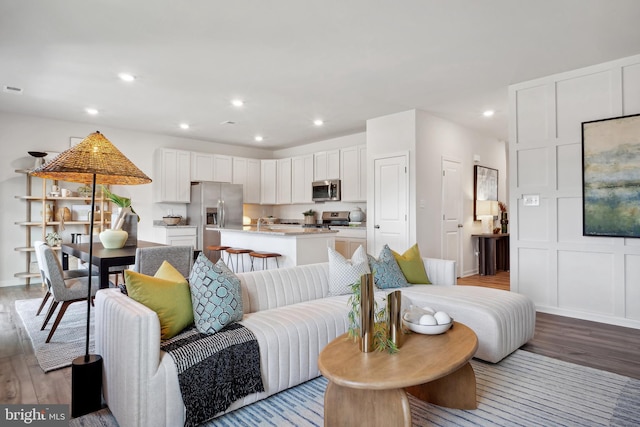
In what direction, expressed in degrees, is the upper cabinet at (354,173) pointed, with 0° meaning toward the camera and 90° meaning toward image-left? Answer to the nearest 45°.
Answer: approximately 45°

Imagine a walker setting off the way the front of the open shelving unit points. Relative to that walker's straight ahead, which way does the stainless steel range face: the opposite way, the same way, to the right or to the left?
to the right

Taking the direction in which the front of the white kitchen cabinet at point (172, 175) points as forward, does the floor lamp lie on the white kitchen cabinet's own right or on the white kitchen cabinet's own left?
on the white kitchen cabinet's own right

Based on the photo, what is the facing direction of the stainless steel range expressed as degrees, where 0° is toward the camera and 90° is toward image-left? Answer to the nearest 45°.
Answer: approximately 45°

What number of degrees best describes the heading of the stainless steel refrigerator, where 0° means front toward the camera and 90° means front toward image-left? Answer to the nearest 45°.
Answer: approximately 315°

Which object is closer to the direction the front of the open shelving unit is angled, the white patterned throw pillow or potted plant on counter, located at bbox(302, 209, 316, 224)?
the white patterned throw pillow

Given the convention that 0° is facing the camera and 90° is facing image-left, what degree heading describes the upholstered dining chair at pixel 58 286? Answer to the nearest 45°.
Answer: approximately 225°

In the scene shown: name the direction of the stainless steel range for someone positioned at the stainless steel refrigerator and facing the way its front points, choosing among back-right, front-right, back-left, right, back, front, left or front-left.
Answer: front-left

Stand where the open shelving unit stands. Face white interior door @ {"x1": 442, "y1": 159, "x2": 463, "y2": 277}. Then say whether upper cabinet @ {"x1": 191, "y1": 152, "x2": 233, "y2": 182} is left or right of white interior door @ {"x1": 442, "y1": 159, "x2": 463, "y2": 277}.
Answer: left
